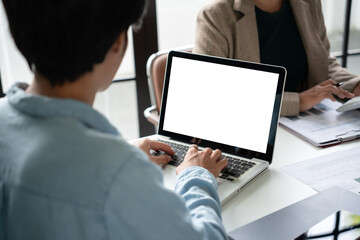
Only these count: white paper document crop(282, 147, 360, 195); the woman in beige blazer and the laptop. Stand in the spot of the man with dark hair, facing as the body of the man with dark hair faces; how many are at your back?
0

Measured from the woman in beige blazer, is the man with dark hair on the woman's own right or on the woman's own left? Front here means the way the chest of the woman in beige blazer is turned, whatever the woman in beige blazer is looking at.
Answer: on the woman's own right

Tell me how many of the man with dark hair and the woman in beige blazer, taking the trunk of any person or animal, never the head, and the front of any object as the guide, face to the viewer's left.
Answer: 0

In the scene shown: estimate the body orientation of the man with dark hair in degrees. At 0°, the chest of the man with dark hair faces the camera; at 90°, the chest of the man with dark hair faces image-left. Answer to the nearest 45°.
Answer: approximately 225°

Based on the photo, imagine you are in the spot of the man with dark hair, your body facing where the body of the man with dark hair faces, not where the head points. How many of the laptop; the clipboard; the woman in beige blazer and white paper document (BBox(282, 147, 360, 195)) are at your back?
0

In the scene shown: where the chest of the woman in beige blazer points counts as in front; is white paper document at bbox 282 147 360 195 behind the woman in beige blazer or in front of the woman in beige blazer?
in front

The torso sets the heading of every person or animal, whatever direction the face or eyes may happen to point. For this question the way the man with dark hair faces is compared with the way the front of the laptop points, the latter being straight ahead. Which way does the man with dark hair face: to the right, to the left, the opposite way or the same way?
the opposite way

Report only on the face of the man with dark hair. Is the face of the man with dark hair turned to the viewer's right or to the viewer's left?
to the viewer's right

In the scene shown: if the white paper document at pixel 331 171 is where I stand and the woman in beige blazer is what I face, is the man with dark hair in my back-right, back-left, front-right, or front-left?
back-left

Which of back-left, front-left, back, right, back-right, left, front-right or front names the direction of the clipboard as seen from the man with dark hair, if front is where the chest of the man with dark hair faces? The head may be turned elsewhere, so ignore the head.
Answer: front

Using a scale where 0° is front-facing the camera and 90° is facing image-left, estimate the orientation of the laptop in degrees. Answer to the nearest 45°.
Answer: approximately 45°

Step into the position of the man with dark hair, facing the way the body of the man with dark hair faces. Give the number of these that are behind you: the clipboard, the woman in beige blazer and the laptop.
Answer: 0

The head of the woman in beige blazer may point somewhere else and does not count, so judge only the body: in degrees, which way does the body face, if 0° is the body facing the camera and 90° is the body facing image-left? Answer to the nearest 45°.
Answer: approximately 315°

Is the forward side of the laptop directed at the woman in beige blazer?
no

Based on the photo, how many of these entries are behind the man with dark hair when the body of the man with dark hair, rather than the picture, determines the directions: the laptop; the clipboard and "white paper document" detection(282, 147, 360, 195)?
0
